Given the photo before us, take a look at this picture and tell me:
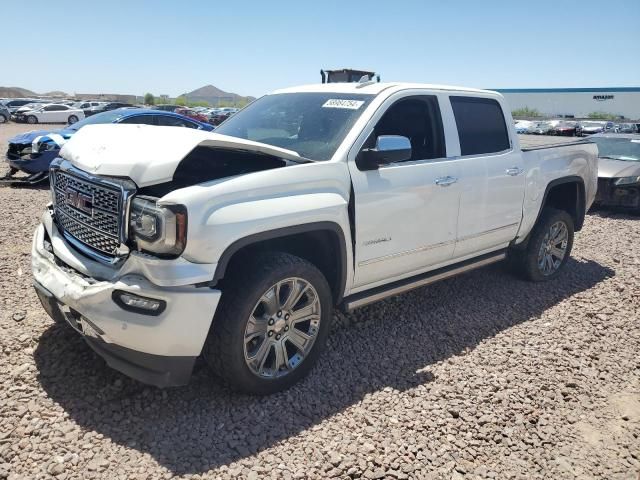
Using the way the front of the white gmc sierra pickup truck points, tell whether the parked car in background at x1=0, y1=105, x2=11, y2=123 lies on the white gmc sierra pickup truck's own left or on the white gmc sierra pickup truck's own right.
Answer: on the white gmc sierra pickup truck's own right

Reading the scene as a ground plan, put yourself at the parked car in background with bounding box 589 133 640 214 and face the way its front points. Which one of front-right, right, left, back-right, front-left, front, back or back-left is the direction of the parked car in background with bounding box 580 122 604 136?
back-right

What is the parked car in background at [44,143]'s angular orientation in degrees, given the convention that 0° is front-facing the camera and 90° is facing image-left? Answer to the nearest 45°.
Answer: approximately 45°

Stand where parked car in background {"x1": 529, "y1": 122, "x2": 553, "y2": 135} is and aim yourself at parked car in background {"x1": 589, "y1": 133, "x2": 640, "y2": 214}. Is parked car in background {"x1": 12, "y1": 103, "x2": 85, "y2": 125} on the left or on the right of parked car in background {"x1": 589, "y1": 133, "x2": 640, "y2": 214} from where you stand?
right

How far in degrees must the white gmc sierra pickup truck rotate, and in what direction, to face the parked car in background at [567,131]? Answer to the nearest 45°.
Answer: approximately 180°

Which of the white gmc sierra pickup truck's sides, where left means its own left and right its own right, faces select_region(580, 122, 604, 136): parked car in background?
back

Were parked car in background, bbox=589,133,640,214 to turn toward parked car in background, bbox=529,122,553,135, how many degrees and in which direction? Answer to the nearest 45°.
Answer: approximately 135° to its right

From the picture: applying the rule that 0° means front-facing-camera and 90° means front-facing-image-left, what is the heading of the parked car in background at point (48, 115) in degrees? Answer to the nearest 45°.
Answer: approximately 90°

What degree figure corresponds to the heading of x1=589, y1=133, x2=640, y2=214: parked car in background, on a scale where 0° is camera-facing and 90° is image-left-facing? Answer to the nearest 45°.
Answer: approximately 45°

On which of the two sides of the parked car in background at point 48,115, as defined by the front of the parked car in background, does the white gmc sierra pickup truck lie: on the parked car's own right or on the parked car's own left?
on the parked car's own left
